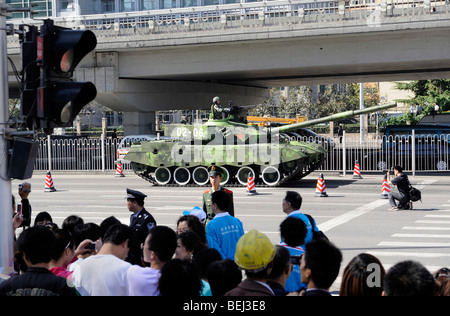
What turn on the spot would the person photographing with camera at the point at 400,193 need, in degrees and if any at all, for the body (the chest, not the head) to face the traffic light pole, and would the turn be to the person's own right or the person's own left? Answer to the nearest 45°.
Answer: approximately 90° to the person's own left

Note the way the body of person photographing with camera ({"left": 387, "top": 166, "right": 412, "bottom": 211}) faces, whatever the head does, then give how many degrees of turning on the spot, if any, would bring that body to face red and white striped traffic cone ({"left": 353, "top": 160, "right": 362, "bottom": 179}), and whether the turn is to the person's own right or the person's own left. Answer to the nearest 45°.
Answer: approximately 90° to the person's own right

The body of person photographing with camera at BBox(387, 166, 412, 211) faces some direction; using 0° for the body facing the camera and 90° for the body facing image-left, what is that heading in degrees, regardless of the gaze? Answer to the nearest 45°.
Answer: approximately 90°
